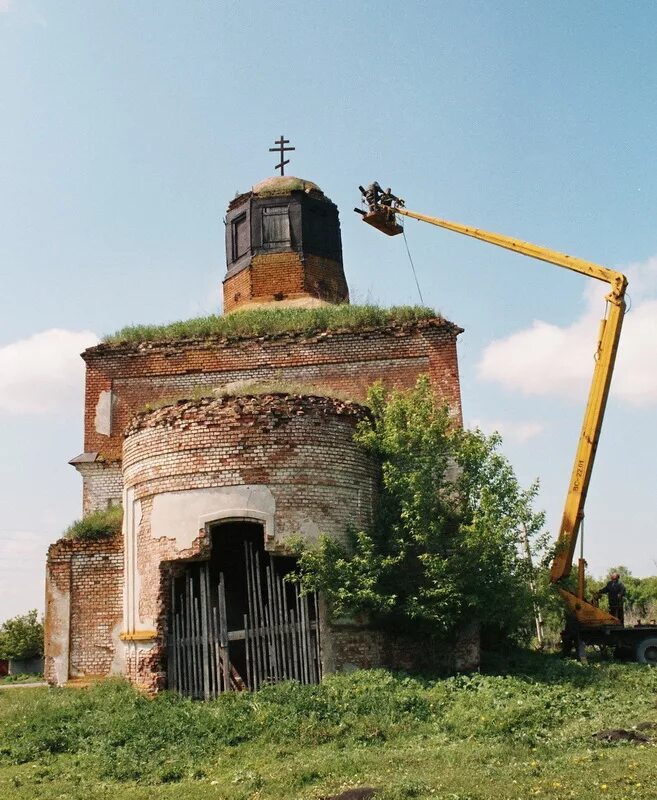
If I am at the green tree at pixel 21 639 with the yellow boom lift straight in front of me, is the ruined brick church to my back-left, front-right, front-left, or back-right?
front-right

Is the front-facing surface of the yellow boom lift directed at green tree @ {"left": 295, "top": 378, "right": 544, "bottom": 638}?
no

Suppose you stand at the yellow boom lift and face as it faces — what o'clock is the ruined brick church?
The ruined brick church is roughly at 5 o'clock from the yellow boom lift.

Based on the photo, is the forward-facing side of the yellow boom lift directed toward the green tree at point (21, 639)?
no

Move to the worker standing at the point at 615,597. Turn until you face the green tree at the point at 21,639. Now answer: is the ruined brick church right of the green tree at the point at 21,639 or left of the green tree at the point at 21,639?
left

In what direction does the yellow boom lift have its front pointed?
to the viewer's right
